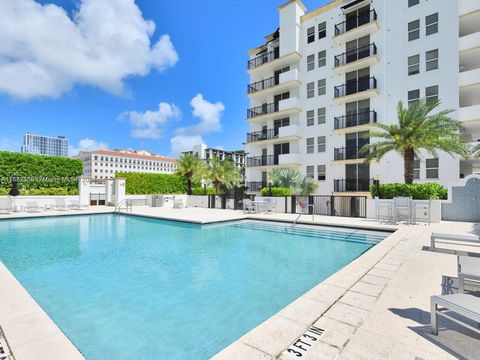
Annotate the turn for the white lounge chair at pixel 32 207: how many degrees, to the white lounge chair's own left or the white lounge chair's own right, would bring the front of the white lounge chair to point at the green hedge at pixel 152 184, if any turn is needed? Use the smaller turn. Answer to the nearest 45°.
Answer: approximately 90° to the white lounge chair's own left

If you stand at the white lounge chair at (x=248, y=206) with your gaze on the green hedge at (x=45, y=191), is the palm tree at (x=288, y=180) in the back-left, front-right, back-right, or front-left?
back-right

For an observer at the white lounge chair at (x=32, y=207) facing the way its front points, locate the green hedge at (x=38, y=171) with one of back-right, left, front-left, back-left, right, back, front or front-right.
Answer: back-left

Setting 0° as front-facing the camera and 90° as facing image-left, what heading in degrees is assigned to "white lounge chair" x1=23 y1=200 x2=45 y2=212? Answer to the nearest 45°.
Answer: approximately 315°

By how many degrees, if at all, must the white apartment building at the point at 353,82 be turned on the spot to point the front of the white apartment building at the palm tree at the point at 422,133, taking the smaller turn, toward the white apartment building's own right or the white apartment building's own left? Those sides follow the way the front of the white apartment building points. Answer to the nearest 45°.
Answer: approximately 45° to the white apartment building's own left

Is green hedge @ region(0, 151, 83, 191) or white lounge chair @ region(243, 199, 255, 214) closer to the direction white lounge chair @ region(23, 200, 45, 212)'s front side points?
the white lounge chair

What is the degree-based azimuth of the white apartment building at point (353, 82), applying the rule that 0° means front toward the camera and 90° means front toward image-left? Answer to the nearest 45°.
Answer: approximately 45°
